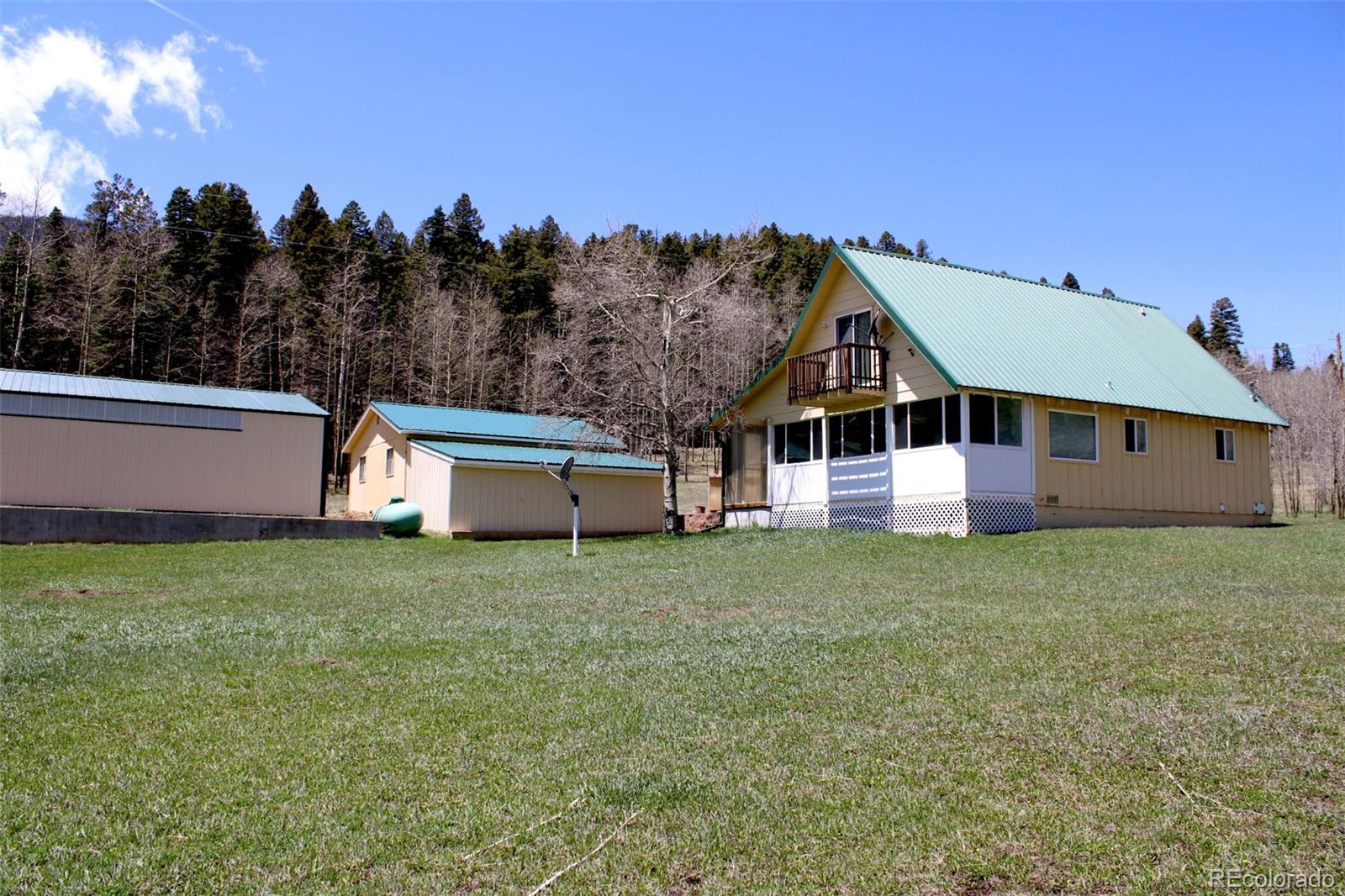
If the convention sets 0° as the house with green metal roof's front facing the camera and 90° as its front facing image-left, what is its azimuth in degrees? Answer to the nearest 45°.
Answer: approximately 45°

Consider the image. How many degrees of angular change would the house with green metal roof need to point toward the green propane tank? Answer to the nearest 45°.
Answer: approximately 45° to its right

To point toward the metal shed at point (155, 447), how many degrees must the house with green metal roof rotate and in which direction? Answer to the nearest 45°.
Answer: approximately 45° to its right

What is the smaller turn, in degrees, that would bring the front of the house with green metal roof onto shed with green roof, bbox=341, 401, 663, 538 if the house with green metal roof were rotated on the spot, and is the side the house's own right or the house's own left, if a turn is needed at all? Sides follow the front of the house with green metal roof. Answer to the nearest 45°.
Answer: approximately 45° to the house's own right
